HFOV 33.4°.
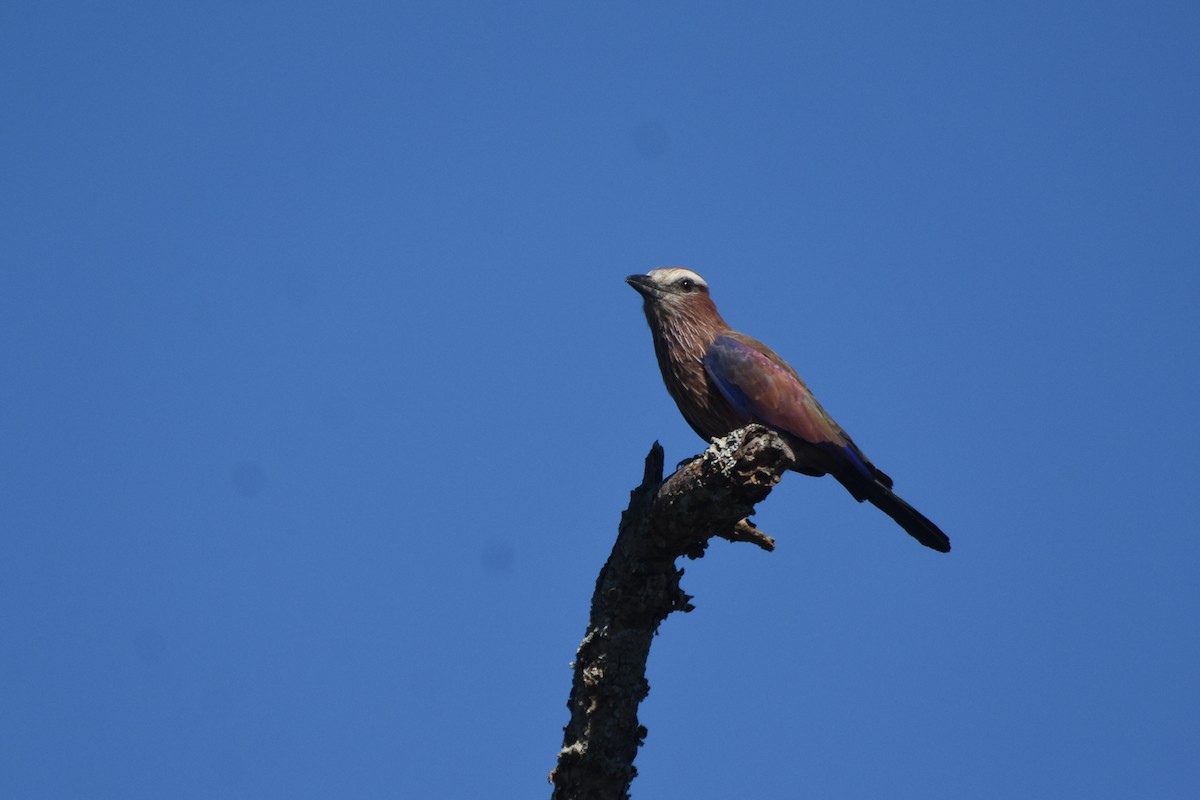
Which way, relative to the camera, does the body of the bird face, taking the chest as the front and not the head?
to the viewer's left
